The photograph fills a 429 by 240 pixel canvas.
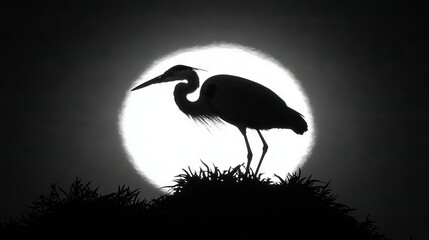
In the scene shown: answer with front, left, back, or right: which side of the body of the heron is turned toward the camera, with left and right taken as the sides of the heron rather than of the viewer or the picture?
left
